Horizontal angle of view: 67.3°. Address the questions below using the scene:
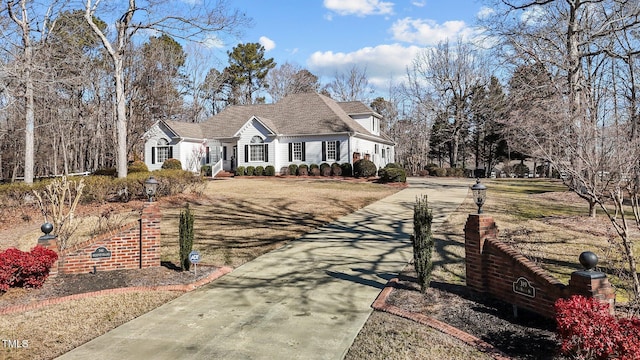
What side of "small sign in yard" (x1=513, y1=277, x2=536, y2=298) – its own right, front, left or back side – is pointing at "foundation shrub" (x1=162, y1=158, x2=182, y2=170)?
right

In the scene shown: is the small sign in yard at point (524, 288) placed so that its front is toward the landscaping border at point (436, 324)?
yes

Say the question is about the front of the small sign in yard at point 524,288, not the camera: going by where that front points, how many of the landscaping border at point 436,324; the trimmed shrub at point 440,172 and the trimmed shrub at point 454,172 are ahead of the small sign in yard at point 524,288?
1

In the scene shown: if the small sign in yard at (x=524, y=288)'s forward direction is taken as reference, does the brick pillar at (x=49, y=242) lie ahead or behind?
ahead

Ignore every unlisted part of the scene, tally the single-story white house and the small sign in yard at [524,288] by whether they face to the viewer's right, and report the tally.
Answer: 0

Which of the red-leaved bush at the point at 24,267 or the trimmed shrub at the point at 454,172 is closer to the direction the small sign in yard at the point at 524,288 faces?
the red-leaved bush

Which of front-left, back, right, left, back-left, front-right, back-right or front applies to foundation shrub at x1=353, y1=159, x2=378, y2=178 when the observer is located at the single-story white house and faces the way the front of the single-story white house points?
left

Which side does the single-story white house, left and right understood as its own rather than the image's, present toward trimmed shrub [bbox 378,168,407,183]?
left

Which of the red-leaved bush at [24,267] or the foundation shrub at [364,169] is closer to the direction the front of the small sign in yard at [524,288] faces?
the red-leaved bush

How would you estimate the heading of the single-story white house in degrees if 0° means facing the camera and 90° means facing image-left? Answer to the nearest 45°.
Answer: approximately 45°
